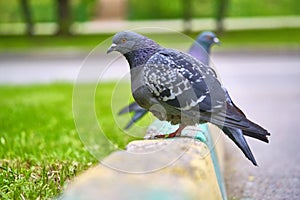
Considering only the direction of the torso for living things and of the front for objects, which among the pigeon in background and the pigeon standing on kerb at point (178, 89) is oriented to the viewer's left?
the pigeon standing on kerb

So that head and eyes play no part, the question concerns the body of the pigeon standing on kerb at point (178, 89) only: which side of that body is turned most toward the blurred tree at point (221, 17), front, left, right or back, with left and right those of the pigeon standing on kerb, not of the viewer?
right

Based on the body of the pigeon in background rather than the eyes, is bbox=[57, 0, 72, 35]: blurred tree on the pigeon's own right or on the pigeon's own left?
on the pigeon's own left

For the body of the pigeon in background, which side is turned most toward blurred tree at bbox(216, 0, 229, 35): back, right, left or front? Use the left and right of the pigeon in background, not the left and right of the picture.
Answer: left

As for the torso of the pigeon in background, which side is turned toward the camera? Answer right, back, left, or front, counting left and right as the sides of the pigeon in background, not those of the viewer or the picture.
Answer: right

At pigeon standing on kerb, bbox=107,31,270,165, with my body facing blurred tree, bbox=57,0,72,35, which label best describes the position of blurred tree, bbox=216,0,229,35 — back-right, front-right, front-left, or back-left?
front-right

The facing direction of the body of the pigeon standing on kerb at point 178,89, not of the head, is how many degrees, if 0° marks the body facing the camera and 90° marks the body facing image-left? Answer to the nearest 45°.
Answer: approximately 90°

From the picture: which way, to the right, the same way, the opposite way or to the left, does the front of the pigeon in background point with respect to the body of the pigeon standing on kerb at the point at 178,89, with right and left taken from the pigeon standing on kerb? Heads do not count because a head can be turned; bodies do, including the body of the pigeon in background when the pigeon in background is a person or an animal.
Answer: the opposite way

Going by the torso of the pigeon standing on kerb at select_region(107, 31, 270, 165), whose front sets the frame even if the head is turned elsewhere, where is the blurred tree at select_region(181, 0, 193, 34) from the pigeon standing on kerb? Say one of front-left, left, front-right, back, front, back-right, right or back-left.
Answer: right

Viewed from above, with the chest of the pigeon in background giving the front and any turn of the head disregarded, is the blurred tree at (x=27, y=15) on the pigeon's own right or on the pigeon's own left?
on the pigeon's own left

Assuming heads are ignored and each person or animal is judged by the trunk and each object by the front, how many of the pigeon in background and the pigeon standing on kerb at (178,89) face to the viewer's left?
1

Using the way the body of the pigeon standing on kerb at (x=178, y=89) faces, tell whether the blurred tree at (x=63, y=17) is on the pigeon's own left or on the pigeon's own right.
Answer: on the pigeon's own right

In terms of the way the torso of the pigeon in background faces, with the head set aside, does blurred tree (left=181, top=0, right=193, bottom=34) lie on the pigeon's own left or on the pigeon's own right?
on the pigeon's own left
